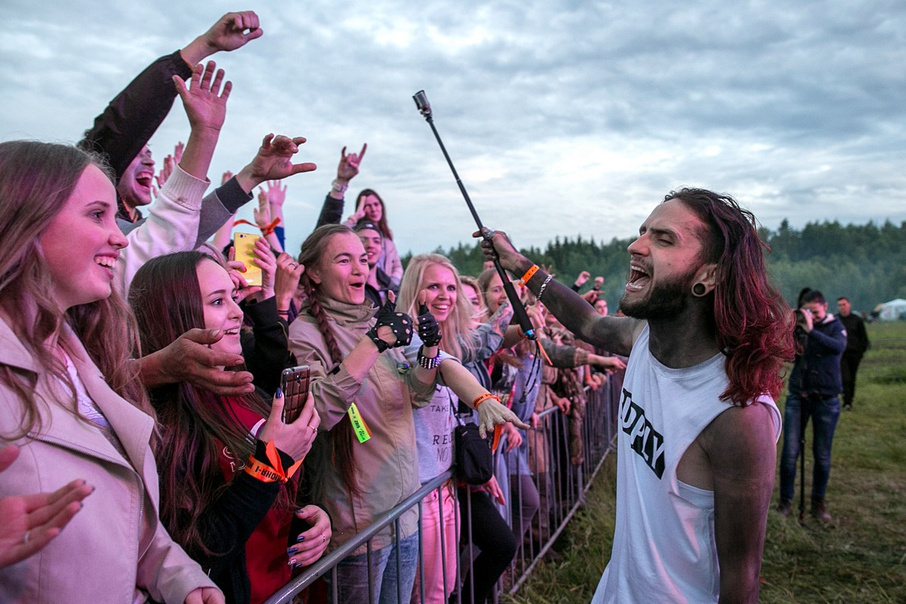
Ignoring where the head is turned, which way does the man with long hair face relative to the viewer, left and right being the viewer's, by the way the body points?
facing the viewer and to the left of the viewer

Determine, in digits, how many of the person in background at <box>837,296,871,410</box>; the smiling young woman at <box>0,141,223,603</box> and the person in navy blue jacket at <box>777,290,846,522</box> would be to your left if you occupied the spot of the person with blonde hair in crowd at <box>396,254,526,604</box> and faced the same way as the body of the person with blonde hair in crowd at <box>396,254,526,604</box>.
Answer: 2

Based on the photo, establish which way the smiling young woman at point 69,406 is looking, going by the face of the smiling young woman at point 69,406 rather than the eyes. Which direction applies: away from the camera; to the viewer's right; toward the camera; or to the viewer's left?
to the viewer's right

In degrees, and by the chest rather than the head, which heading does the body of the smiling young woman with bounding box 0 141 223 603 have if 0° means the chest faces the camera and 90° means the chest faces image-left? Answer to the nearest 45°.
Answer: approximately 315°

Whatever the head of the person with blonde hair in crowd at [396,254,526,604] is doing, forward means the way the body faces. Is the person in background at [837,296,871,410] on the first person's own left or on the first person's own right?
on the first person's own left

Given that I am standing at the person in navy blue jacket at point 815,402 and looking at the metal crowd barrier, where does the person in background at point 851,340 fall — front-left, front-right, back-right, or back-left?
back-right

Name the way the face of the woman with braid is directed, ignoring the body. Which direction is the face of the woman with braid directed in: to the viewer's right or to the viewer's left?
to the viewer's right

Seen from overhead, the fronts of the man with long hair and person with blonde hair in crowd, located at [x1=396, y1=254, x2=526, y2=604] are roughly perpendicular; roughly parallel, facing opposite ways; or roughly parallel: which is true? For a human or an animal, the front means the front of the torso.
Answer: roughly perpendicular

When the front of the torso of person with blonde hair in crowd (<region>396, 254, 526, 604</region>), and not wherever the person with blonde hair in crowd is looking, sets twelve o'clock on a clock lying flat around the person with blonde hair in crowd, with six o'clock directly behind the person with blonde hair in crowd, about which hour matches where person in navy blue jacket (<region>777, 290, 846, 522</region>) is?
The person in navy blue jacket is roughly at 9 o'clock from the person with blonde hair in crowd.

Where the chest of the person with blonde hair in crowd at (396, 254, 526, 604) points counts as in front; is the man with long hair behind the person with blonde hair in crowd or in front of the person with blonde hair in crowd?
in front

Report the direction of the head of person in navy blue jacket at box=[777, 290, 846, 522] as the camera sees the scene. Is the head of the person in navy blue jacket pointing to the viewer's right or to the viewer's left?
to the viewer's left

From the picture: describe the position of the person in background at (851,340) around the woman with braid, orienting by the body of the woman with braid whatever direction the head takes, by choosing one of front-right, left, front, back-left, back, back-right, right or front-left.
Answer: left
